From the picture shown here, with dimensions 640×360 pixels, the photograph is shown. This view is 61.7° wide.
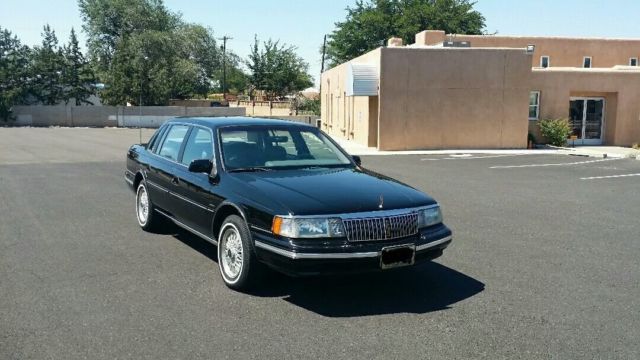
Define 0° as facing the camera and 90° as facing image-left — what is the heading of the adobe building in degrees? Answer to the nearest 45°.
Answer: approximately 0°

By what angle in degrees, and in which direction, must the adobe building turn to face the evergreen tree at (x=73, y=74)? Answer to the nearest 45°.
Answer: approximately 135° to its right

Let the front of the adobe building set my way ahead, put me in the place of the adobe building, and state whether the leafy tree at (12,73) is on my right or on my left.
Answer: on my right

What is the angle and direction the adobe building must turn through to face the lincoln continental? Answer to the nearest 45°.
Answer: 0° — it already faces it

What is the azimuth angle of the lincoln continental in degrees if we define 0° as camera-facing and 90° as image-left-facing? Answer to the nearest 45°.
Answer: approximately 315°

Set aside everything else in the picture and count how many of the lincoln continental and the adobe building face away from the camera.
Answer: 0

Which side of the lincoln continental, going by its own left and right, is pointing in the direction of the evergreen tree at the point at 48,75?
back

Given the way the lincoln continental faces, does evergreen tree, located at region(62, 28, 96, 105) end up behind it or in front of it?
behind

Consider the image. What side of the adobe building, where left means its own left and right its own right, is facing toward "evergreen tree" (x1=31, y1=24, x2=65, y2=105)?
right

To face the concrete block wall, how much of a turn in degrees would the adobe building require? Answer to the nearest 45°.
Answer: approximately 90° to its right

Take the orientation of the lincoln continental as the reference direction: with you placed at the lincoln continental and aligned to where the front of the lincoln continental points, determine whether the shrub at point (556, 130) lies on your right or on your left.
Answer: on your left
